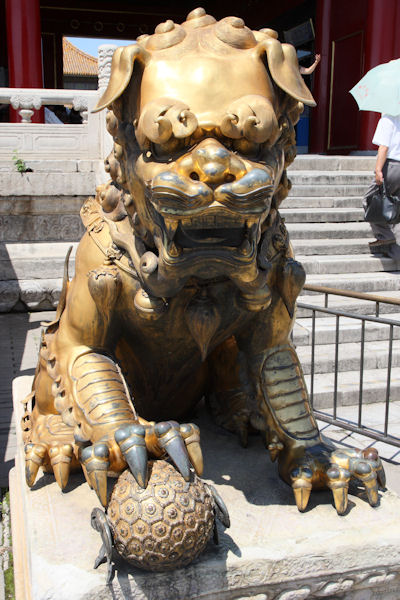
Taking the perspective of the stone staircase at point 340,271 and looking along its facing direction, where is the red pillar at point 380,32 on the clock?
The red pillar is roughly at 6 o'clock from the stone staircase.

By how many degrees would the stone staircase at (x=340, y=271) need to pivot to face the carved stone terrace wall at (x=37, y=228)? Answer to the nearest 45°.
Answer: approximately 90° to its right

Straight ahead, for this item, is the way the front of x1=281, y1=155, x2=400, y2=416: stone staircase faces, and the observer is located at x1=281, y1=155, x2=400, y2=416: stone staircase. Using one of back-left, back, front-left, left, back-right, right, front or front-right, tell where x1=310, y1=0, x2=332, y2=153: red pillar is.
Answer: back

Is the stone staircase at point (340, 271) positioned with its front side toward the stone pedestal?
yes

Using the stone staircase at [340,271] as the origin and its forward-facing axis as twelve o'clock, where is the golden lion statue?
The golden lion statue is roughly at 12 o'clock from the stone staircase.

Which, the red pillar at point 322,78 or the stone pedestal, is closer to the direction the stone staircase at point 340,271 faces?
the stone pedestal

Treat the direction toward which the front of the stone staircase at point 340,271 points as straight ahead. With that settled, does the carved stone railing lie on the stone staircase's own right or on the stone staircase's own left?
on the stone staircase's own right

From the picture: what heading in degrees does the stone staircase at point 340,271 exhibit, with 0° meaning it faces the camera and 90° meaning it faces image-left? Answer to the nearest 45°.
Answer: approximately 0°

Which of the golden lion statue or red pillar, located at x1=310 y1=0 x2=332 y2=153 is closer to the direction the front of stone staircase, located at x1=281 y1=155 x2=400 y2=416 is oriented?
the golden lion statue

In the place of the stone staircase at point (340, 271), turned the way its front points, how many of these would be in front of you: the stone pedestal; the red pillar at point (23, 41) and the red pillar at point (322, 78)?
1

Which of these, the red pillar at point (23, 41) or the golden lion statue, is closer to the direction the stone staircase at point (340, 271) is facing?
the golden lion statue

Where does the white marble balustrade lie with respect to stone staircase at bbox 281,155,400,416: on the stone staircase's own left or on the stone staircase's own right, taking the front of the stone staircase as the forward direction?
on the stone staircase's own right
